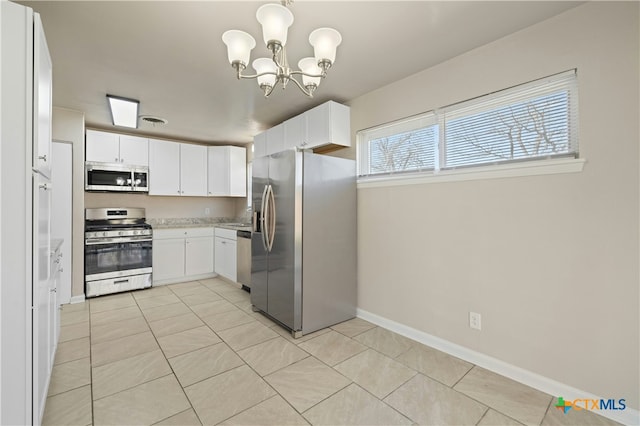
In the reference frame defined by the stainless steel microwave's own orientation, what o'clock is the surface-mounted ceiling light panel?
The surface-mounted ceiling light panel is roughly at 12 o'clock from the stainless steel microwave.

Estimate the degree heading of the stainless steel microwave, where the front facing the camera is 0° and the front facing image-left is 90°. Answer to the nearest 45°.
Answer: approximately 0°

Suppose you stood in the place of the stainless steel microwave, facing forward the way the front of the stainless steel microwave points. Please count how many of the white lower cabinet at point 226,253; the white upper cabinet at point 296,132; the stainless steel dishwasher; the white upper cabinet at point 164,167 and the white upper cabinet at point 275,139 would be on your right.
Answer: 0

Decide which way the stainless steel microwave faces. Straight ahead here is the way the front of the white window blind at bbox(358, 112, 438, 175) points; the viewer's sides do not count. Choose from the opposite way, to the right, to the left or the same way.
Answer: to the left

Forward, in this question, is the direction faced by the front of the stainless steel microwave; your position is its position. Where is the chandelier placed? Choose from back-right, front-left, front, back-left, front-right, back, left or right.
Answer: front

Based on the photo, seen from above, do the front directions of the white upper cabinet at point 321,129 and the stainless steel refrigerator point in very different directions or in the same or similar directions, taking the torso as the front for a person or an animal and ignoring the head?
same or similar directions

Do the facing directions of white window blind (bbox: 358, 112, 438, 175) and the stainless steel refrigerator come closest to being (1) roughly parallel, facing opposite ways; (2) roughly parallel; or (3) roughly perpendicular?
roughly parallel

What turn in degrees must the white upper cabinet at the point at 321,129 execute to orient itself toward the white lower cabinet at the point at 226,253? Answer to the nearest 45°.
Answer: approximately 90° to its right

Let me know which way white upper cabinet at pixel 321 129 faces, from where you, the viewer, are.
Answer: facing the viewer and to the left of the viewer

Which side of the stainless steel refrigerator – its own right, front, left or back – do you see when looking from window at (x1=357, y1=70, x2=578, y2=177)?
left

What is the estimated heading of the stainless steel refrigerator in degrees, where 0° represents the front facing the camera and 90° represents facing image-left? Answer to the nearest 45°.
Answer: approximately 45°

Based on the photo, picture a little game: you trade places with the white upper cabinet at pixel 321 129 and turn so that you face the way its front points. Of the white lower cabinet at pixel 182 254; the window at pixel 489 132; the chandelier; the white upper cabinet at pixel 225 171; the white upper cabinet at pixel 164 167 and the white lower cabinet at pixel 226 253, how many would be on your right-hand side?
4

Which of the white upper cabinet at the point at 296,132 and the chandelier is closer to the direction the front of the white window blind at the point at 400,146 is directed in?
the chandelier

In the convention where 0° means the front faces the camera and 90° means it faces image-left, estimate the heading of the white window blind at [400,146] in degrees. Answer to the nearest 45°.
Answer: approximately 45°

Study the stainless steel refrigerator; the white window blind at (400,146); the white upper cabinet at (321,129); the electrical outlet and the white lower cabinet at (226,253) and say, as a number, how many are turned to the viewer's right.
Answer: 0

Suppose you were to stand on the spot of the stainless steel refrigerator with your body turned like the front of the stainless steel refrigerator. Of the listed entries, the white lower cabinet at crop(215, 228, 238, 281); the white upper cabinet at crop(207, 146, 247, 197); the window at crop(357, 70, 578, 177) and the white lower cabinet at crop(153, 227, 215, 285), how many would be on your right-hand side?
3

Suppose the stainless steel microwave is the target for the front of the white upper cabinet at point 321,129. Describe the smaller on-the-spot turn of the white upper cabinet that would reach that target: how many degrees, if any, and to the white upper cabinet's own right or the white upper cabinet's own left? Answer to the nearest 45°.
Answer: approximately 45° to the white upper cabinet's own right
